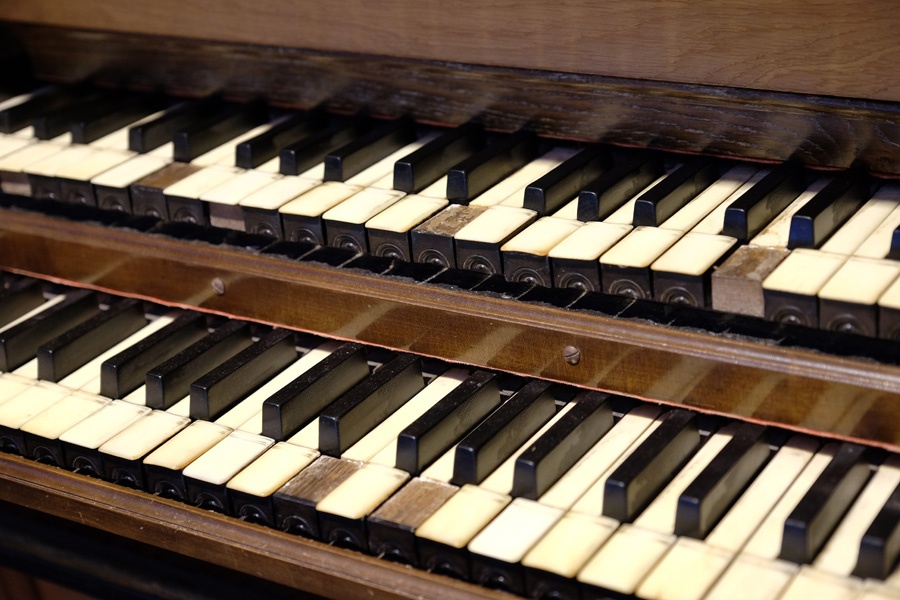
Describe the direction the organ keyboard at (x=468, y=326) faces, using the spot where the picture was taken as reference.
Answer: facing the viewer and to the left of the viewer
